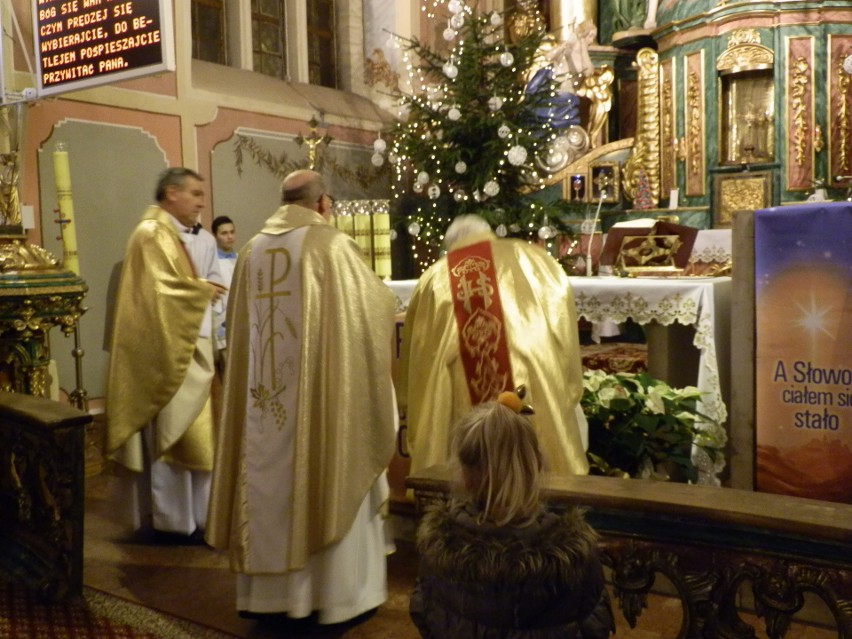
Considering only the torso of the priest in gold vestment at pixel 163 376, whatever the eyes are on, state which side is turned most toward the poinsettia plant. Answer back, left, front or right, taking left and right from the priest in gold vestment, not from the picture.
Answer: front

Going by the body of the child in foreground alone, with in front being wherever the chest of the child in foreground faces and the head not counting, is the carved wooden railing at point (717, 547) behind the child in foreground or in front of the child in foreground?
in front

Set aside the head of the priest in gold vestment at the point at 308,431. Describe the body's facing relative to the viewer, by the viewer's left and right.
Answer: facing away from the viewer and to the right of the viewer

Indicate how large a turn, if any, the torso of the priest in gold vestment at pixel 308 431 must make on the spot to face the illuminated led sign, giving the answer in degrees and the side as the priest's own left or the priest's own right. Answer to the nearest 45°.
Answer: approximately 90° to the priest's own left

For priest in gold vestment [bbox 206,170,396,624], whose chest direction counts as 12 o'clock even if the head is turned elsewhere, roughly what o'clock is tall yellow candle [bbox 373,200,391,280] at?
The tall yellow candle is roughly at 11 o'clock from the priest in gold vestment.

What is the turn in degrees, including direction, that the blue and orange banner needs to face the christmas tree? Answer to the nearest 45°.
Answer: approximately 90° to its right

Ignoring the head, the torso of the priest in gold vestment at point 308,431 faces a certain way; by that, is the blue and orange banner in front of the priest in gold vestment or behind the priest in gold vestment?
in front

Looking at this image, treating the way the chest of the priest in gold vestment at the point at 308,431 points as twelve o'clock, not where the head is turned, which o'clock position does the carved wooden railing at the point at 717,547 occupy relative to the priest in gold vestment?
The carved wooden railing is roughly at 3 o'clock from the priest in gold vestment.

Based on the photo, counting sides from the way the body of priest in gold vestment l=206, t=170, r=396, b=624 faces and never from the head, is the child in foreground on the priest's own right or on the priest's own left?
on the priest's own right

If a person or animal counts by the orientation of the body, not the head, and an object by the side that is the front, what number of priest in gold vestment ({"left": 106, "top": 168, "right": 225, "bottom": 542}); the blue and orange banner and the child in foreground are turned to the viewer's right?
1

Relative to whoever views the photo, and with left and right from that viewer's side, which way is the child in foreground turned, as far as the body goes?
facing away from the viewer

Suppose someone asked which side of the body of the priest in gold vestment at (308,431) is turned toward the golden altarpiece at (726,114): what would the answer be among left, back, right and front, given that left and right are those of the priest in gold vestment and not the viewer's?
front

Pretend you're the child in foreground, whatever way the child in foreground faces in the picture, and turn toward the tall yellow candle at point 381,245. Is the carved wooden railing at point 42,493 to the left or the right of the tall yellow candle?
left

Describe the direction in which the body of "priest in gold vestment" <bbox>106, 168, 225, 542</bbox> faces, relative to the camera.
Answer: to the viewer's right
